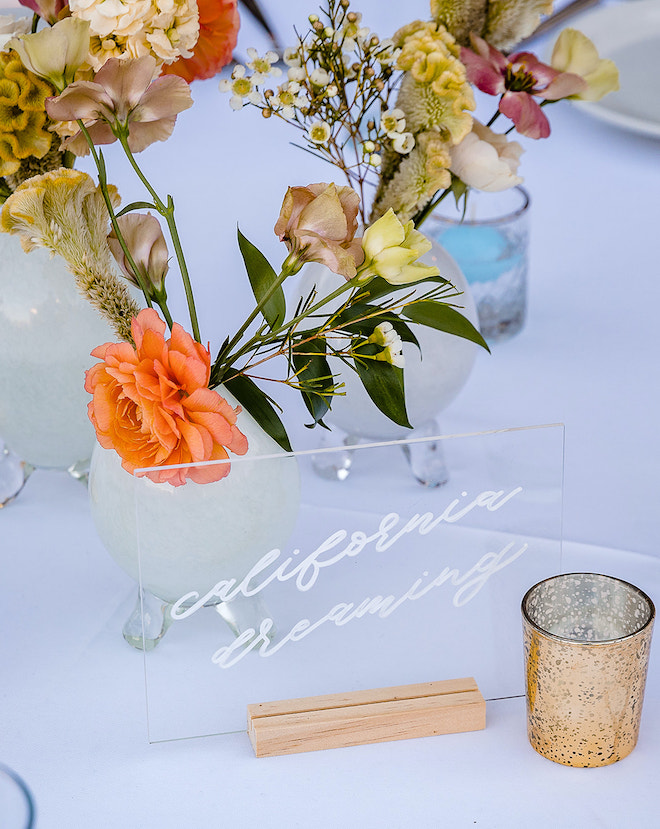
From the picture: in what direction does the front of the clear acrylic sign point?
toward the camera

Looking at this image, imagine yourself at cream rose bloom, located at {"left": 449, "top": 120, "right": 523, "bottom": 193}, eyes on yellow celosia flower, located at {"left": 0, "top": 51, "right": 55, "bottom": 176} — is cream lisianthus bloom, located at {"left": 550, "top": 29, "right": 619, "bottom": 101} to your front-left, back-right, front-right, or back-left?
back-right

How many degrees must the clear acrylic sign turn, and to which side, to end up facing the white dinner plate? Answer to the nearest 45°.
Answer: approximately 135° to its left

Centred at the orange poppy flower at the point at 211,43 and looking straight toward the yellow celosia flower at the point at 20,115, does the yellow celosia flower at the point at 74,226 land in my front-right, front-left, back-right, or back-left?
front-left
